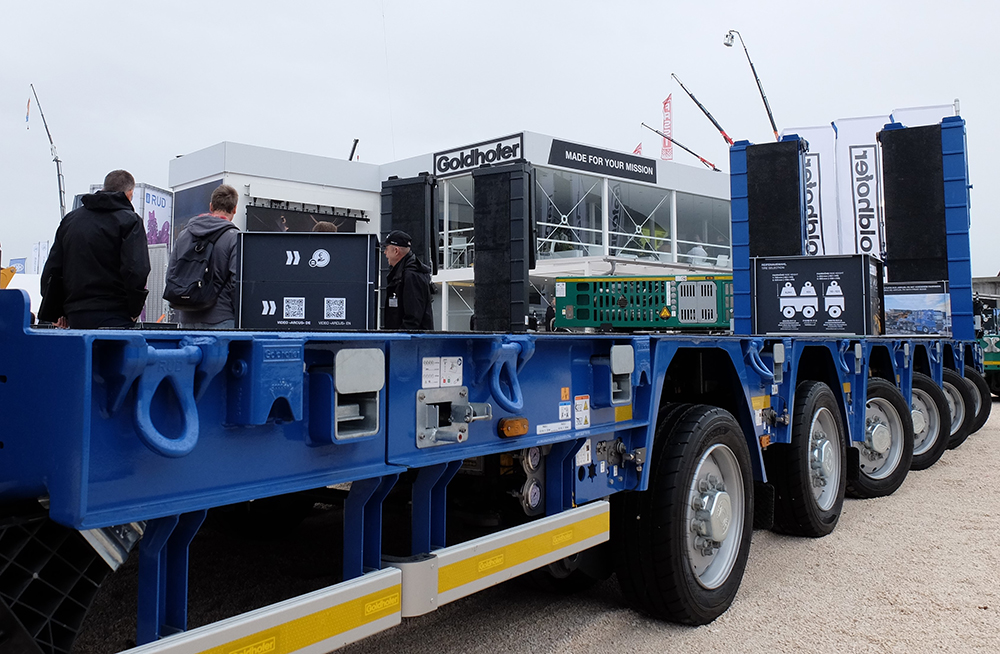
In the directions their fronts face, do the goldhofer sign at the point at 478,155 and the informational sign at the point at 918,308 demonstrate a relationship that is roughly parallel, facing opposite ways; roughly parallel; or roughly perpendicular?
roughly parallel

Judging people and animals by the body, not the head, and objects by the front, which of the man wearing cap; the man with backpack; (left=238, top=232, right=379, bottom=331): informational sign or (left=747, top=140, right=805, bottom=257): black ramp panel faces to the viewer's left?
the man wearing cap

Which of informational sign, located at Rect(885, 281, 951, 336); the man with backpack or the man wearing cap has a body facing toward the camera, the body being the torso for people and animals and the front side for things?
the informational sign

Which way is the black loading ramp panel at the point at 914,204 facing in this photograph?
toward the camera

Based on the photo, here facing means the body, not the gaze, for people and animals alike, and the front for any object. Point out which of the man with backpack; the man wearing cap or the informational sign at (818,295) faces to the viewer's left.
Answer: the man wearing cap

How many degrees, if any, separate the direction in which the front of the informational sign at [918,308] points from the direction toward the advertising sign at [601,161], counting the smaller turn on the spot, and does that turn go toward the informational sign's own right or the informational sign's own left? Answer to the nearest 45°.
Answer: approximately 135° to the informational sign's own right

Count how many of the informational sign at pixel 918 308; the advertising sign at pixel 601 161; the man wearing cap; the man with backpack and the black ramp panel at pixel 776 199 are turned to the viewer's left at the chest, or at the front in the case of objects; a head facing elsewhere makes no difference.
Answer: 1

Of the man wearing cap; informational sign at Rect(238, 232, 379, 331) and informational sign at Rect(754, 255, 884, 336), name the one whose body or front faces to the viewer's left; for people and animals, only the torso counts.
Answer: the man wearing cap

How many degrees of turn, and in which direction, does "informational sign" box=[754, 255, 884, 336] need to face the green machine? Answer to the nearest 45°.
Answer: approximately 90° to its right

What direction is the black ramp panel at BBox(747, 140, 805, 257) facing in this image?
toward the camera

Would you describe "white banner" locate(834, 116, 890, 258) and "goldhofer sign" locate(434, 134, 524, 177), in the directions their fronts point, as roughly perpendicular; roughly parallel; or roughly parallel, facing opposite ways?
roughly parallel

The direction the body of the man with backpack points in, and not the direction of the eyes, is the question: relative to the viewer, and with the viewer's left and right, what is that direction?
facing away from the viewer and to the right of the viewer

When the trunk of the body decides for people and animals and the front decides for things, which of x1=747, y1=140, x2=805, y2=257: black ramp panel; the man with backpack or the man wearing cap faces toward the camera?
the black ramp panel

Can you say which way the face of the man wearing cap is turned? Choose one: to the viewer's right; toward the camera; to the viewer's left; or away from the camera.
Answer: to the viewer's left
